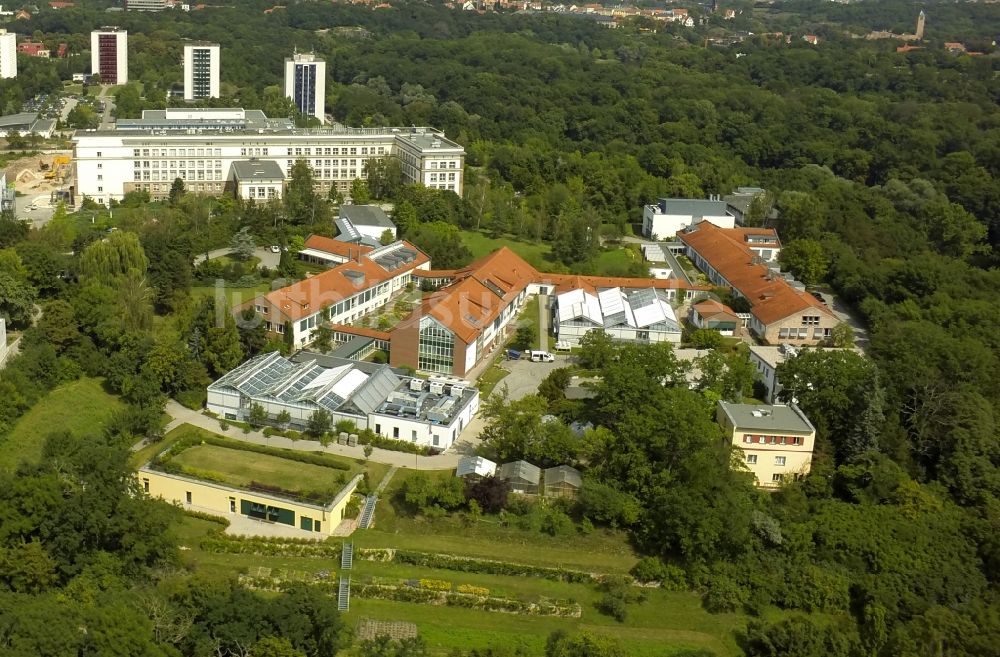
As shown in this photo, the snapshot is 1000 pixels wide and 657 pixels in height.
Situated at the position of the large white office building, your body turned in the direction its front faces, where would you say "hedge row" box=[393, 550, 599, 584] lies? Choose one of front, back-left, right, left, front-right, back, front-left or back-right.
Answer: front

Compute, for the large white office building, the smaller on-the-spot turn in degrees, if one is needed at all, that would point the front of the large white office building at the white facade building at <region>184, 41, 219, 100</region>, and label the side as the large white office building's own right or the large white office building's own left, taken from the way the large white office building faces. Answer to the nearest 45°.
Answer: approximately 180°

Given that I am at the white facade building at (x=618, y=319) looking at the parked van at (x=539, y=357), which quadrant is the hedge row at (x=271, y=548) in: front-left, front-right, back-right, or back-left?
front-left

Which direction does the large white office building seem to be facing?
toward the camera

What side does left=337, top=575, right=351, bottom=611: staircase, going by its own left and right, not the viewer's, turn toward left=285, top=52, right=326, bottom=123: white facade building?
back

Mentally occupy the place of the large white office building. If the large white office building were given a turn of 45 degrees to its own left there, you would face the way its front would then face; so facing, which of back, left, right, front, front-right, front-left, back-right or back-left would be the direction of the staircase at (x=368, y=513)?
front-right

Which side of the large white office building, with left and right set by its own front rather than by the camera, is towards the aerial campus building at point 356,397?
front

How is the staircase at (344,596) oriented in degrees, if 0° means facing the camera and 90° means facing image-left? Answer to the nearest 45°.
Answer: approximately 0°

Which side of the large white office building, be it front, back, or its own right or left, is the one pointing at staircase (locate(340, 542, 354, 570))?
front

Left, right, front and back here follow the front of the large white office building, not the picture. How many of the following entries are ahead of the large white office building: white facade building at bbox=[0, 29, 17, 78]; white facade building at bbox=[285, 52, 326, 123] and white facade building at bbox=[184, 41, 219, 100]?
0

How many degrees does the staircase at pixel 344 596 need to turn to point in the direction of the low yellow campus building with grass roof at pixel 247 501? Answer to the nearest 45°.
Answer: approximately 135° to its right

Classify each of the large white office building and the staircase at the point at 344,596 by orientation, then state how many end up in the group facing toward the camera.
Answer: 2

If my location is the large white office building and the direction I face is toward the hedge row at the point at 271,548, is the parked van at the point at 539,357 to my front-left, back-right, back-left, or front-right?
front-left

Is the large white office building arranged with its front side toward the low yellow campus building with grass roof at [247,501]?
yes

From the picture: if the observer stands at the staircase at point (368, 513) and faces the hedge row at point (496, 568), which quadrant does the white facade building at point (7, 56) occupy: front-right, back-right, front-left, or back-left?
back-left

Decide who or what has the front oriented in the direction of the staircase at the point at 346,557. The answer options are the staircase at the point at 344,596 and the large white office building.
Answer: the large white office building

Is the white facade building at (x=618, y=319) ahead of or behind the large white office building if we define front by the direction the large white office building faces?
ahead

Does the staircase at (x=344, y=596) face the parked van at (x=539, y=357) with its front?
no

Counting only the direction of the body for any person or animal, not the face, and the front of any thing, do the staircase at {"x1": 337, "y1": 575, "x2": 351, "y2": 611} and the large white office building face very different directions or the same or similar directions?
same or similar directions
